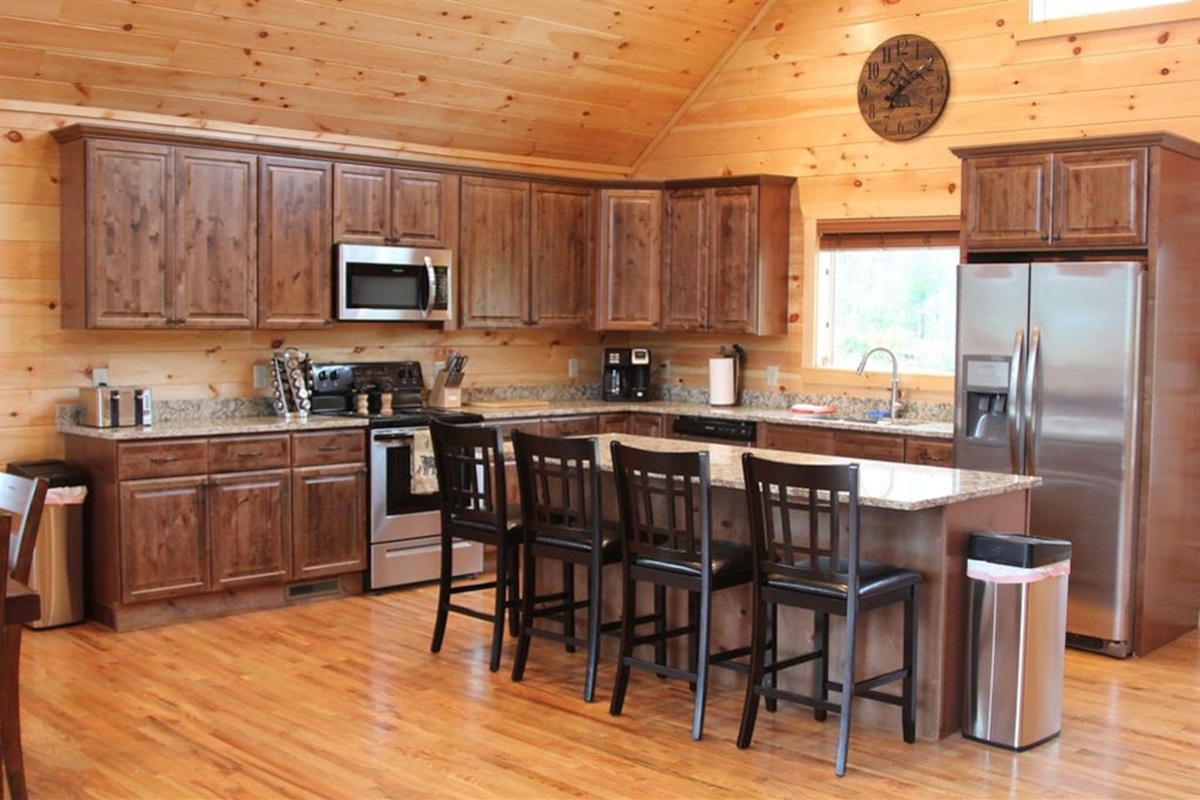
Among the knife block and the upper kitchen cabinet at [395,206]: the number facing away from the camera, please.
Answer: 0

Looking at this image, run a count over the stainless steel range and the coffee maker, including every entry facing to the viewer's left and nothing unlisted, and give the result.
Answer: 0

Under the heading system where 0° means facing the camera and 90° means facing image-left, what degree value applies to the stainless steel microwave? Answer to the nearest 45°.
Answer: approximately 315°

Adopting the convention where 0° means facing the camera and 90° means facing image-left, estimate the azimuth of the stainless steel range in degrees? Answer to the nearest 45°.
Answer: approximately 315°

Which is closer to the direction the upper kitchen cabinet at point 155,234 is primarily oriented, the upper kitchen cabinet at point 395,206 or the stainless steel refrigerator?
the stainless steel refrigerator

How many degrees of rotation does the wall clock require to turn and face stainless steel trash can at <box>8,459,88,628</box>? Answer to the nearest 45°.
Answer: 0° — it already faces it

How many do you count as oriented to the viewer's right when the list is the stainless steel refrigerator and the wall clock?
0

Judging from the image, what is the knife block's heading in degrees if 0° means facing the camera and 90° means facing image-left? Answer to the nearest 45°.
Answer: approximately 315°

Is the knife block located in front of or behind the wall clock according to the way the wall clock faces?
in front

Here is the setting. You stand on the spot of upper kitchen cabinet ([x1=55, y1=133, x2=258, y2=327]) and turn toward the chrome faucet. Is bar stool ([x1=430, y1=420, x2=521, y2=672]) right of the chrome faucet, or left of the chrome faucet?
right

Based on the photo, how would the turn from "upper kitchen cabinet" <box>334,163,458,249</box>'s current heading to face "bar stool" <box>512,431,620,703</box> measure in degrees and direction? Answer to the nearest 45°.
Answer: approximately 45° to its right

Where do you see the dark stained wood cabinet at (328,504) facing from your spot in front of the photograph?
facing the viewer and to the right of the viewer
